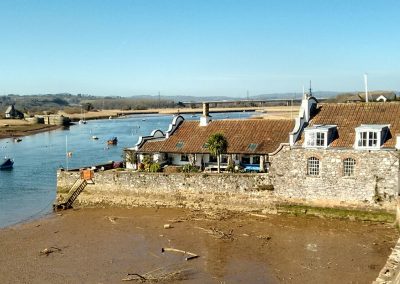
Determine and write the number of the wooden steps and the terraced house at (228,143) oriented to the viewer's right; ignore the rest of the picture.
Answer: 0

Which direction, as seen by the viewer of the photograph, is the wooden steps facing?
facing the viewer and to the left of the viewer

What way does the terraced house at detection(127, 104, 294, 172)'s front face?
toward the camera

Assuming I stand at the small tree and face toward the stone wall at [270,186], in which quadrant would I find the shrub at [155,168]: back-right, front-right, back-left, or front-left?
back-right

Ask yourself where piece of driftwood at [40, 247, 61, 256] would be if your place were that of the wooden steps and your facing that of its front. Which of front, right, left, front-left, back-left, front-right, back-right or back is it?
front-left

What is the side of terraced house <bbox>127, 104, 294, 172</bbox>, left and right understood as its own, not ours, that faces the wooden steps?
right

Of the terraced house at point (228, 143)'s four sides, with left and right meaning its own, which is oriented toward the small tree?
front

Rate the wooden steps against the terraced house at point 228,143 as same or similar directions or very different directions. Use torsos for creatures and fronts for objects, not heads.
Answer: same or similar directions
